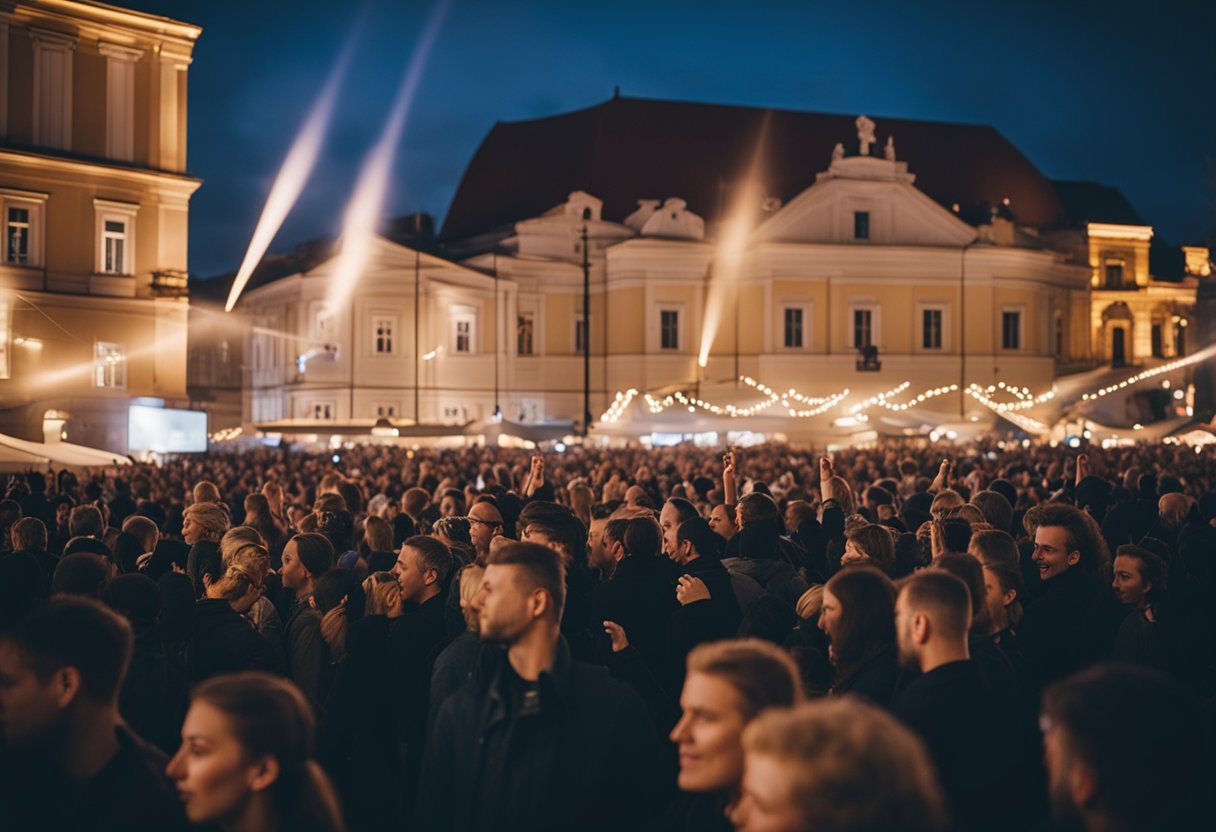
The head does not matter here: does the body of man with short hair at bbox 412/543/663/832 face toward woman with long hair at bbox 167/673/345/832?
yes

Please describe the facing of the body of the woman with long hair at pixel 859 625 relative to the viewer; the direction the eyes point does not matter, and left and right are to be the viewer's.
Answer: facing to the left of the viewer

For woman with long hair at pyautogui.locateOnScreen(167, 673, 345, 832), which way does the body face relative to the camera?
to the viewer's left

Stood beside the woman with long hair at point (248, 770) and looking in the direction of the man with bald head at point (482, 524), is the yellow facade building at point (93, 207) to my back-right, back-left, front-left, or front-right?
front-left

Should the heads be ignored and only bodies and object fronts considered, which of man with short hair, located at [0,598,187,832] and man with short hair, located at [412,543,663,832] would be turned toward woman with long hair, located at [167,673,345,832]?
man with short hair, located at [412,543,663,832]

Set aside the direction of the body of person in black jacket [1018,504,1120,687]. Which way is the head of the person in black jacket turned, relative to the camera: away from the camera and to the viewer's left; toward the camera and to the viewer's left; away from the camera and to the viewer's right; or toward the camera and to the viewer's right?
toward the camera and to the viewer's left

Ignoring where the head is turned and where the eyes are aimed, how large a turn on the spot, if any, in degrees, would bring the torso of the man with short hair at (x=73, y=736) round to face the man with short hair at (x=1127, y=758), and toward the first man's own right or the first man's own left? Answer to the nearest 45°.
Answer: approximately 135° to the first man's own left

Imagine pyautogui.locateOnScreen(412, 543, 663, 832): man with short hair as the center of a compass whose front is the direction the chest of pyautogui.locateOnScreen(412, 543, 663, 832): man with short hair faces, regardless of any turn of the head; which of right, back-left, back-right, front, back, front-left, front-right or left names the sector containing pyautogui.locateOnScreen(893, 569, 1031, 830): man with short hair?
back-left

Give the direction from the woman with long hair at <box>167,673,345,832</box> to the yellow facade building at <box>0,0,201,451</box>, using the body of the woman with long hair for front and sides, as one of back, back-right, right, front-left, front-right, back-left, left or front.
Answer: right

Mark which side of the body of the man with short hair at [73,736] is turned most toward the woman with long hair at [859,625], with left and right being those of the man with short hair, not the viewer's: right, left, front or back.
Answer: back
